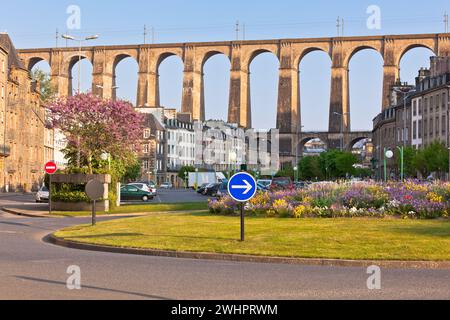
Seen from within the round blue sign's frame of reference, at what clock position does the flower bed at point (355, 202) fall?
The flower bed is roughly at 7 o'clock from the round blue sign.

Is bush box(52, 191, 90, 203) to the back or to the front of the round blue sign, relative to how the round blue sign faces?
to the back

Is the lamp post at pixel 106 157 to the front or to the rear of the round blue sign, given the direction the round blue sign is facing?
to the rear

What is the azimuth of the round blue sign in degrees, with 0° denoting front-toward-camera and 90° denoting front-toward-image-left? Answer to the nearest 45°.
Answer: approximately 0°
